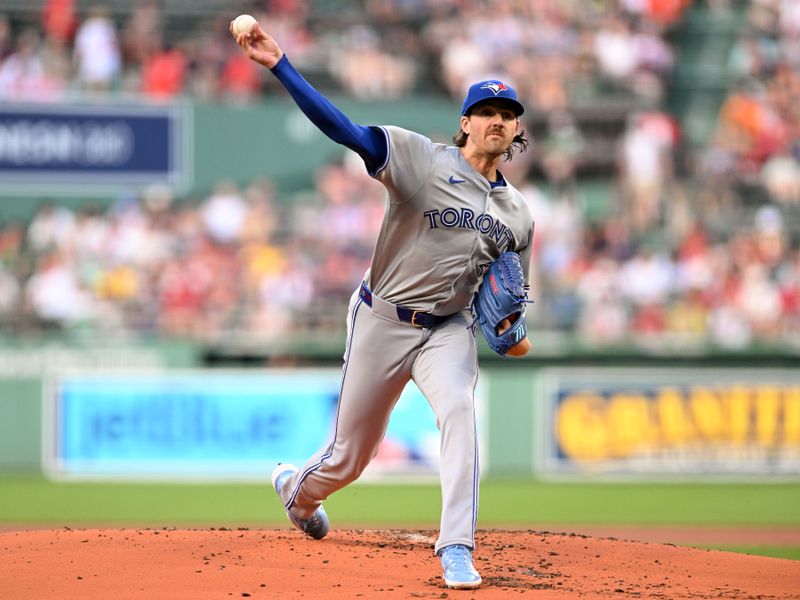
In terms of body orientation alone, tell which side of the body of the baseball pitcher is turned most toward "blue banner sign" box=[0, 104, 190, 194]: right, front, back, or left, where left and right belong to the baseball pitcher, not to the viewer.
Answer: back

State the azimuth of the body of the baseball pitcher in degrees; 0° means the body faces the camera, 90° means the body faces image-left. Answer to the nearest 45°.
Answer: approximately 0°

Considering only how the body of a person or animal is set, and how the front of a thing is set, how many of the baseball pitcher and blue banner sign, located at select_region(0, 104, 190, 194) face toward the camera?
2

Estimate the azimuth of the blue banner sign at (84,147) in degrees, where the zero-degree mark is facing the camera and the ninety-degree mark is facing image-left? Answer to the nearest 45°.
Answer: approximately 0°

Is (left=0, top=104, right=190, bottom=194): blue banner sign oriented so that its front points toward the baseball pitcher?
yes
